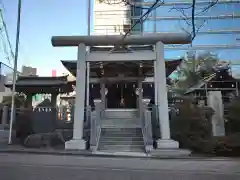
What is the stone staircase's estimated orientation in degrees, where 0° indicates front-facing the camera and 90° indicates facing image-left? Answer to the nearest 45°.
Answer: approximately 0°

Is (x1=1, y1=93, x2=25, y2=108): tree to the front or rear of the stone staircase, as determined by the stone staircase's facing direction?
to the rear

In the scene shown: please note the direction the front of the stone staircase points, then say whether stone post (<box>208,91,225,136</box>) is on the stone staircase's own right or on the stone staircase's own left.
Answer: on the stone staircase's own left

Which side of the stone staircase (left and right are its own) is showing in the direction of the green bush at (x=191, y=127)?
left

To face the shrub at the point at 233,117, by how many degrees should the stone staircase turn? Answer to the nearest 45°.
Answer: approximately 90° to its left

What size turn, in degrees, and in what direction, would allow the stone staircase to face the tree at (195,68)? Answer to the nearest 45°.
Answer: approximately 135° to its left

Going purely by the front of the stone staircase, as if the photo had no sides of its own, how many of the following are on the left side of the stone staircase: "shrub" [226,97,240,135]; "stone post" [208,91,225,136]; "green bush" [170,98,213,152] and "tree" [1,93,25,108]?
3
